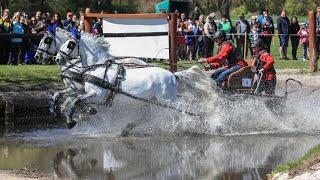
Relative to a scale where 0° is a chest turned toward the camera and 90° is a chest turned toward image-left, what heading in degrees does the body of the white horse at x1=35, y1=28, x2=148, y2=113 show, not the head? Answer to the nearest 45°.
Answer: approximately 90°

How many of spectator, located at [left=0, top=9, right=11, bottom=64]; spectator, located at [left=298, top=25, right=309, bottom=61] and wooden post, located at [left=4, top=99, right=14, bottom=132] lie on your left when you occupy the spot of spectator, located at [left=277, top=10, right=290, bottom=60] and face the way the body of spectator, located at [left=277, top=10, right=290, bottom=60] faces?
1

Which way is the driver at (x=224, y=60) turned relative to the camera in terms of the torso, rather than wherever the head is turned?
to the viewer's left

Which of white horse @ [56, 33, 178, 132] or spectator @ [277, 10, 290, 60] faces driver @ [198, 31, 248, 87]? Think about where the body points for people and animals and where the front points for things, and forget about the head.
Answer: the spectator

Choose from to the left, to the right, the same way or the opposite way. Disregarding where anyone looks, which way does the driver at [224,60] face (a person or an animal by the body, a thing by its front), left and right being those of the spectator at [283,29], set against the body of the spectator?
to the right

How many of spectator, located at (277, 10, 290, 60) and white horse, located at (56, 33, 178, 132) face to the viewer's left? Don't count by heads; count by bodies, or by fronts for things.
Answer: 1

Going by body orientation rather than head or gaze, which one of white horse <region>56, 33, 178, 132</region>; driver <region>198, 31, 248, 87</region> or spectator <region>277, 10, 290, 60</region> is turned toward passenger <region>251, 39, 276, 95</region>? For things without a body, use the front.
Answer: the spectator

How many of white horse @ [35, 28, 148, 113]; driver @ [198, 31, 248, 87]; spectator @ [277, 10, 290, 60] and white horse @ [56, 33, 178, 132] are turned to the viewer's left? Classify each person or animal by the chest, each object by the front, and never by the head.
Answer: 3

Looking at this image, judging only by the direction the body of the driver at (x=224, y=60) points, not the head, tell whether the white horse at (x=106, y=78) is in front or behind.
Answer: in front

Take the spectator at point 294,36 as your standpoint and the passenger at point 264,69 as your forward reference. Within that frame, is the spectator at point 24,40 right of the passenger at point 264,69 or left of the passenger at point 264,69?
right

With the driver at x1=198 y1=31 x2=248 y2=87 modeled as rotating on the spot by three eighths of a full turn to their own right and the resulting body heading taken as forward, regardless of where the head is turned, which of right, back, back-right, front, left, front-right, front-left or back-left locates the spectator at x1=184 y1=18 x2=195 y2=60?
front-left

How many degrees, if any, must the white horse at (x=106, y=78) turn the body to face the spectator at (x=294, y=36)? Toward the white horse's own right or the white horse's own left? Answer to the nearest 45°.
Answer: approximately 135° to the white horse's own right

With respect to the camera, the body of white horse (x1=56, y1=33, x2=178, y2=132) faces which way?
to the viewer's left
